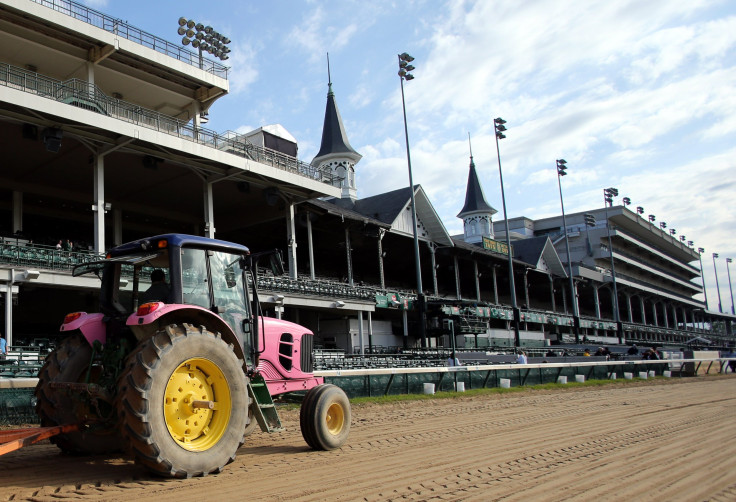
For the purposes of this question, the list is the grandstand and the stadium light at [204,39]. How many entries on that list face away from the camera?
0

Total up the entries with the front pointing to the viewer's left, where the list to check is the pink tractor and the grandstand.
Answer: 0

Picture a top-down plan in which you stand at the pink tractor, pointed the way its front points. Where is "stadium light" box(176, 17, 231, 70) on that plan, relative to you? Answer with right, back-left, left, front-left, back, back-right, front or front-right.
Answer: front-left

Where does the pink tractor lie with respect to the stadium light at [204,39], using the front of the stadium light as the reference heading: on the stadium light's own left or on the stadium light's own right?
on the stadium light's own right

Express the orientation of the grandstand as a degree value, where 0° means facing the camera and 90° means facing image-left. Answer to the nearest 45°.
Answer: approximately 315°

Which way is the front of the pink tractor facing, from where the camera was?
facing away from the viewer and to the right of the viewer

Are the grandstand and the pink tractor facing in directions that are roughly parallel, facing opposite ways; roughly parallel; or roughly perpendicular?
roughly perpendicular

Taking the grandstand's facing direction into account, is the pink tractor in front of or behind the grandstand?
in front

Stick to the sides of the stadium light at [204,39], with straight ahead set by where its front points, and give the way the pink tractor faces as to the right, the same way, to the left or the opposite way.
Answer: to the left
